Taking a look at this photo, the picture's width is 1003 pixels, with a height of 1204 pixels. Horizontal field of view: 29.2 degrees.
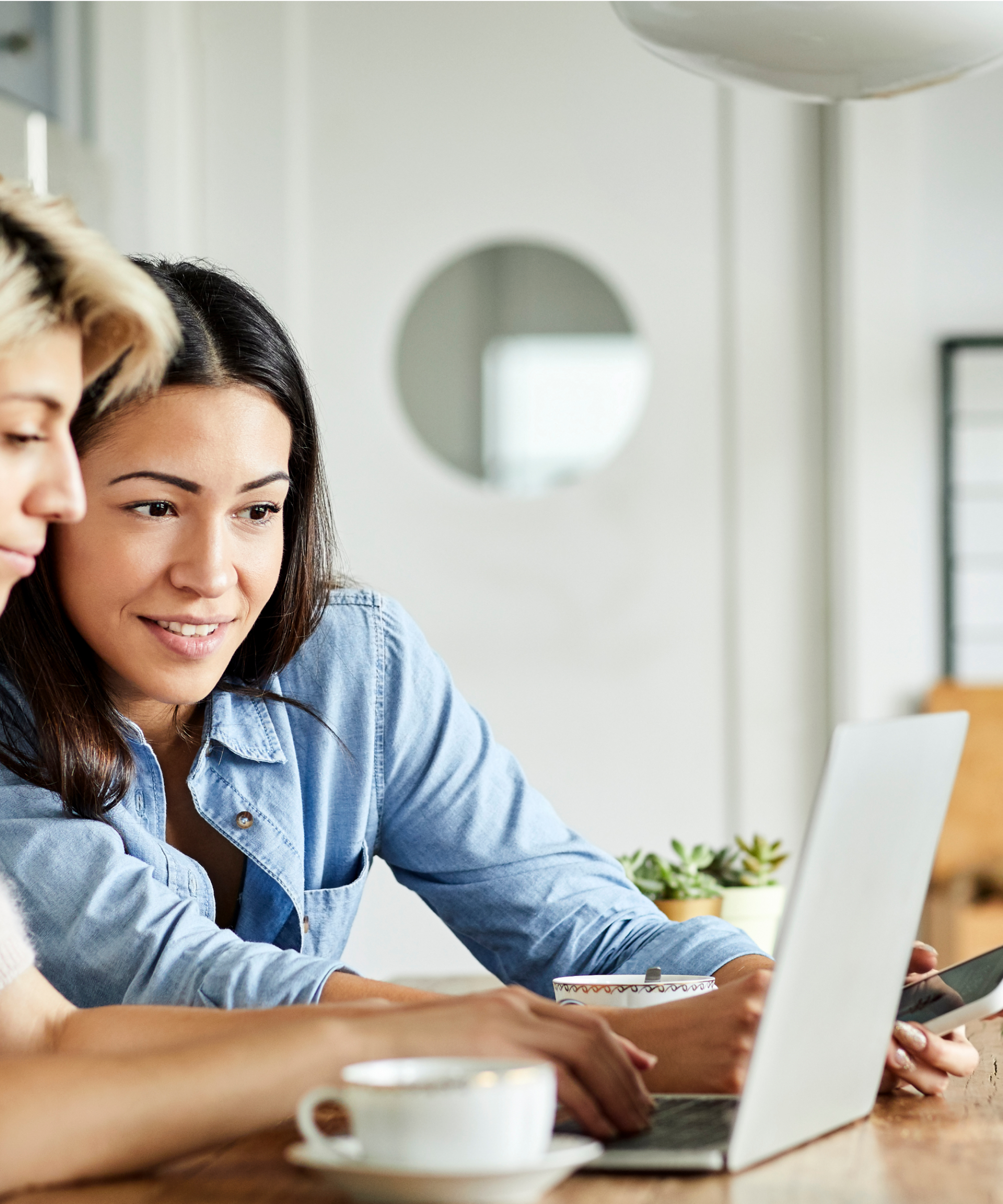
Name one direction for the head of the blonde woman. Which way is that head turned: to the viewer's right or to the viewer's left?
to the viewer's right

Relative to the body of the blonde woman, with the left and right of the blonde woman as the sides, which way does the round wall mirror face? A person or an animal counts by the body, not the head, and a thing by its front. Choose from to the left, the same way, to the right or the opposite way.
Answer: to the right

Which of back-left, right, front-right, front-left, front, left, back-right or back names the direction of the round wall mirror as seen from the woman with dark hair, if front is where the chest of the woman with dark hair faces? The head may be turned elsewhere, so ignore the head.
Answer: back-left

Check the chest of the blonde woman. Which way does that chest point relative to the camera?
to the viewer's right

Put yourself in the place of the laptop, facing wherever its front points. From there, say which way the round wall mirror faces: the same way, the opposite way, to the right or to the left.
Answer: to the left

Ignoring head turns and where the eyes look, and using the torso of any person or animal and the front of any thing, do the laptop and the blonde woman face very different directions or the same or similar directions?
very different directions

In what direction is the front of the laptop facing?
to the viewer's left

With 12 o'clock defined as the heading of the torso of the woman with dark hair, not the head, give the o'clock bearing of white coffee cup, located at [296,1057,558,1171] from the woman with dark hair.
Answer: The white coffee cup is roughly at 1 o'clock from the woman with dark hair.

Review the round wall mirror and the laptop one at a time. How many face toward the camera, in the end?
1

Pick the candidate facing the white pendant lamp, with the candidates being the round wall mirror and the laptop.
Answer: the round wall mirror

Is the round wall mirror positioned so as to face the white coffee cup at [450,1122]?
yes

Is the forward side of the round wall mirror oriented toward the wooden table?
yes
